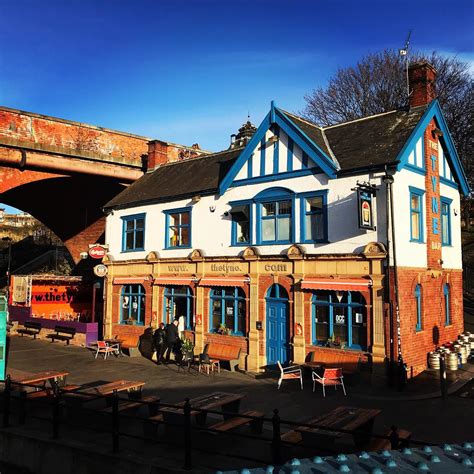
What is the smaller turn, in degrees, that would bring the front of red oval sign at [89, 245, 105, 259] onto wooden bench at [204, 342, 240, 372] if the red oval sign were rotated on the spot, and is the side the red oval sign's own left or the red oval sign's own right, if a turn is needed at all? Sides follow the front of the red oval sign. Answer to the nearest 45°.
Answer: approximately 45° to the red oval sign's own left

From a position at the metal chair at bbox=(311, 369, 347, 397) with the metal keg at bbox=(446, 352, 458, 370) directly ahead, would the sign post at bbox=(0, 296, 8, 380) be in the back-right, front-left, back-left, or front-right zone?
back-left

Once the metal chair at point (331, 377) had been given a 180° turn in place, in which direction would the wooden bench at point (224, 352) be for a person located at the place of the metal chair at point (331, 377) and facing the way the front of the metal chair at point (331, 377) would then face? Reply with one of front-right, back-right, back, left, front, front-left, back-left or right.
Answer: left

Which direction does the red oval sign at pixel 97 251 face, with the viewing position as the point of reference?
facing the viewer

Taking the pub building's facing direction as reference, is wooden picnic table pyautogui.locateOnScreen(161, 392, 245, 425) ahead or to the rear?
ahead

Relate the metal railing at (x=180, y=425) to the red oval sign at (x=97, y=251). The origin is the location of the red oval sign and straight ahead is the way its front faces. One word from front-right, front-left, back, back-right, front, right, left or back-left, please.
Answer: front

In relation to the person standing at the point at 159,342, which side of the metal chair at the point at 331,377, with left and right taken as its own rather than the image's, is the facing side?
right

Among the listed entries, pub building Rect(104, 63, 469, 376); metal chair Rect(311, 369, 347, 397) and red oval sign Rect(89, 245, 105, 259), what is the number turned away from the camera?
0

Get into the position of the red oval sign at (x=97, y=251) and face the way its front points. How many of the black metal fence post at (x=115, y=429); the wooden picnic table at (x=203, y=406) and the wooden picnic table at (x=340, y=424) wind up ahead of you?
3

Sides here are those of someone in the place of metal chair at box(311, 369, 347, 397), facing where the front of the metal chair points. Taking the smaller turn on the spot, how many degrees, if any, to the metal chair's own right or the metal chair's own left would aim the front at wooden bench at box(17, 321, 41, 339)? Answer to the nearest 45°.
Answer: approximately 90° to the metal chair's own right

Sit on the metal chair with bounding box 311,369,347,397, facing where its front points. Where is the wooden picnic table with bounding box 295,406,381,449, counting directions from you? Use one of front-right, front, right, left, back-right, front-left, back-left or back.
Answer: front-left

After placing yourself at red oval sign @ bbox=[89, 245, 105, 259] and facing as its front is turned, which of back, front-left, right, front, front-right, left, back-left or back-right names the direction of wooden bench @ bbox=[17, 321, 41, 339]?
back-right
